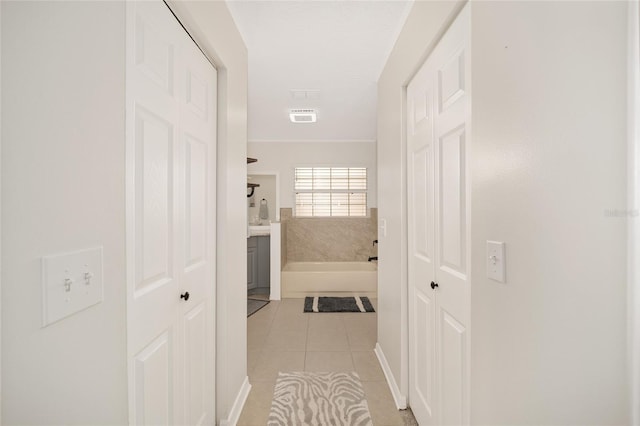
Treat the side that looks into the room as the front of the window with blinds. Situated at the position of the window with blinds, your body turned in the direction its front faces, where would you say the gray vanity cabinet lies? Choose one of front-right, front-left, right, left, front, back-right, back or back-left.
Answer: front-right

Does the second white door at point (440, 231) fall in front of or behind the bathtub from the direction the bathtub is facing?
in front

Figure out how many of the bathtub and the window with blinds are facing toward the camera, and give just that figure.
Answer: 2

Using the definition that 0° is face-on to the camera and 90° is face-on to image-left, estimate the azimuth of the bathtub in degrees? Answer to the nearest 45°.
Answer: approximately 0°

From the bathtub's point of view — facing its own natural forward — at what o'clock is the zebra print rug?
The zebra print rug is roughly at 12 o'clock from the bathtub.

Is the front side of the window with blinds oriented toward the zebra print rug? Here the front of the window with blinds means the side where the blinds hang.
yes

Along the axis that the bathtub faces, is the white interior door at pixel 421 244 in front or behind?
in front

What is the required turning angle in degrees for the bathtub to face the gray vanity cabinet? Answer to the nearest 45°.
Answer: approximately 90° to its right
